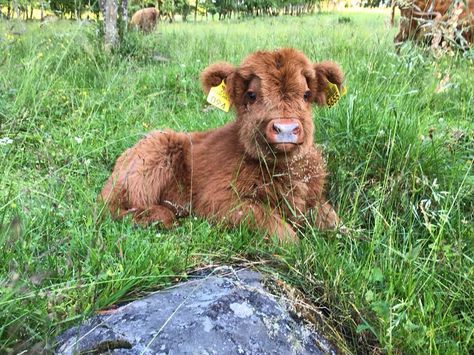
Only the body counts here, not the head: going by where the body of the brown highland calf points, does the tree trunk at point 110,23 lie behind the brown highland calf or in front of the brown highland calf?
behind

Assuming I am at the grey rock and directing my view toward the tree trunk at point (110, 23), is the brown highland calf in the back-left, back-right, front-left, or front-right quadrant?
front-right

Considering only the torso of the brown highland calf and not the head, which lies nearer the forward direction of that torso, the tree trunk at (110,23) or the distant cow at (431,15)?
the distant cow

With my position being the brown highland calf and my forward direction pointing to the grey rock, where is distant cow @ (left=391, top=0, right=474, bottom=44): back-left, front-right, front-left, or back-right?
back-left

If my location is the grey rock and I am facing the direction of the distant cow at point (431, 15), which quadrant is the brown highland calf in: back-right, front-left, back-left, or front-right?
front-left

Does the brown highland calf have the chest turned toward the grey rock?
no

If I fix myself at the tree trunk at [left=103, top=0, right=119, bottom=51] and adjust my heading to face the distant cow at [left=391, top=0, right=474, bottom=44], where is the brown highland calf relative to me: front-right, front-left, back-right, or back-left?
front-right

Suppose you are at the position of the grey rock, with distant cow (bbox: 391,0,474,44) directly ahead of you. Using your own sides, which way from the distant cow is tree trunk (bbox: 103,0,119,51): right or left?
left

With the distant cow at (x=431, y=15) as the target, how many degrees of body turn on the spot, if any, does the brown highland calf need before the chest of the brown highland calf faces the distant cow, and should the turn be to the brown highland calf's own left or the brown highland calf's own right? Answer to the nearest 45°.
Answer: approximately 90° to the brown highland calf's own left
